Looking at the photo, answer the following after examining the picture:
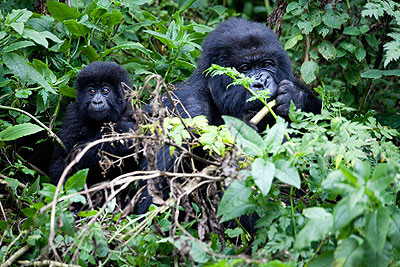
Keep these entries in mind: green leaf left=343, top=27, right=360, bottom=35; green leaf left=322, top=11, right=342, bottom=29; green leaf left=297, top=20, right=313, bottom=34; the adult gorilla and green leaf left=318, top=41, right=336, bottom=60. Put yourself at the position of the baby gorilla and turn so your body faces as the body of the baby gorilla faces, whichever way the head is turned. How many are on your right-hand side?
0

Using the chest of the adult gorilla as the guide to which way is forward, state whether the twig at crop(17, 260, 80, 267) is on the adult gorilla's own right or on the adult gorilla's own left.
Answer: on the adult gorilla's own right

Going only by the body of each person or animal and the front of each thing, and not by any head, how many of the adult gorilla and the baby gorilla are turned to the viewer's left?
0

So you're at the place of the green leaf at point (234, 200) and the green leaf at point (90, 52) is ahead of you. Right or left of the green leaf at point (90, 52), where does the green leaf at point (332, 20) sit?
right

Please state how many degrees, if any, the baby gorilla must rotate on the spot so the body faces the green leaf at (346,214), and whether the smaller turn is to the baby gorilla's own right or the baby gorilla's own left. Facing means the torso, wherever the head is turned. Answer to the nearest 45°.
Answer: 0° — it already faces it

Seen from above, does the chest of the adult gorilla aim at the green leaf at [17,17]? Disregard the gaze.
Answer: no

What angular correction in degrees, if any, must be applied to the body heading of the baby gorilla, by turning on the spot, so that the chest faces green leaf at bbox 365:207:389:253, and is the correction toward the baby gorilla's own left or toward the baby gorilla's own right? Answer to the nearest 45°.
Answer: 0° — it already faces it

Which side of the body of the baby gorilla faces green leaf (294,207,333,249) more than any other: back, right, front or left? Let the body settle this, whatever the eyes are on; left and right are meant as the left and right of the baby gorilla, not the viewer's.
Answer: front

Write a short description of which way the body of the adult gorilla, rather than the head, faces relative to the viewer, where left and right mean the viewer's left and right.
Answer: facing the viewer and to the right of the viewer

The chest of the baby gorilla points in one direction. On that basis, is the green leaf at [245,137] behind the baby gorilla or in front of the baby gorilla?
in front

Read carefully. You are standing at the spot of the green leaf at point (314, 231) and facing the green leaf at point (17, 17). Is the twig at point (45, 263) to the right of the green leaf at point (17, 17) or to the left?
left

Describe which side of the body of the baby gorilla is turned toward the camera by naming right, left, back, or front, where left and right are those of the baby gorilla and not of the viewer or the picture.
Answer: front

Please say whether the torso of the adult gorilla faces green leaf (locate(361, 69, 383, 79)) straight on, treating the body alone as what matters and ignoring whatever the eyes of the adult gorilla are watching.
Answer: no

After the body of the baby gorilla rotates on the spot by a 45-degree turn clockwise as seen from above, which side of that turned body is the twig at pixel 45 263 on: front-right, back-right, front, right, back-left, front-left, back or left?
front-left

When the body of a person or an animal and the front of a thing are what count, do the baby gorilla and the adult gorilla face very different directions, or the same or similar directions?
same or similar directions

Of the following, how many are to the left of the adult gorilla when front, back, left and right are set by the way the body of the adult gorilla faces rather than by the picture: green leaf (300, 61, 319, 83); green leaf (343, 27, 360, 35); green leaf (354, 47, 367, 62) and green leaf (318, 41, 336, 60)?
4

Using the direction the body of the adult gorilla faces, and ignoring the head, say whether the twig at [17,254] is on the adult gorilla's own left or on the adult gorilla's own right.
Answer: on the adult gorilla's own right
